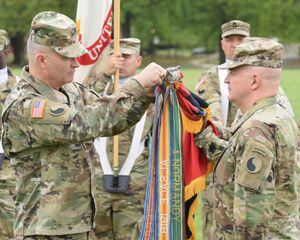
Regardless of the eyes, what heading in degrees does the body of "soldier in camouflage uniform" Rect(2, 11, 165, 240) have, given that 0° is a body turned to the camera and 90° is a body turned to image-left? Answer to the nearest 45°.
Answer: approximately 270°

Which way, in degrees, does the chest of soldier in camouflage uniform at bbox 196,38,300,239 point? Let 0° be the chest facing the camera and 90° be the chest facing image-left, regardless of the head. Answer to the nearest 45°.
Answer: approximately 90°

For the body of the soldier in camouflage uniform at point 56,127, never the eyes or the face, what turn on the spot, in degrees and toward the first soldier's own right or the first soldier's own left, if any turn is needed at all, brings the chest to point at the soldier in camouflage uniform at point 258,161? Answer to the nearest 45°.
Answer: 0° — they already face them

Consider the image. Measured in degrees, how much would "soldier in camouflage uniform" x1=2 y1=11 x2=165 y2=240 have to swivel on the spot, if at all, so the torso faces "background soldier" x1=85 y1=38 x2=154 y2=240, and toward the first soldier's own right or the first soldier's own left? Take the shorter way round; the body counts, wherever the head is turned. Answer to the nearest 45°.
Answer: approximately 90° to the first soldier's own left

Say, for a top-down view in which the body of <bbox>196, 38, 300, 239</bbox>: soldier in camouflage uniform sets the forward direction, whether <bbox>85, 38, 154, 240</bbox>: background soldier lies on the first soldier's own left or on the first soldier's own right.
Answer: on the first soldier's own right

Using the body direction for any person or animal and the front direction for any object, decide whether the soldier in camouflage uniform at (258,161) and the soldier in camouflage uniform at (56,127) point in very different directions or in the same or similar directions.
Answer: very different directions

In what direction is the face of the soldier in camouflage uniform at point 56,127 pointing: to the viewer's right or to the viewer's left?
to the viewer's right

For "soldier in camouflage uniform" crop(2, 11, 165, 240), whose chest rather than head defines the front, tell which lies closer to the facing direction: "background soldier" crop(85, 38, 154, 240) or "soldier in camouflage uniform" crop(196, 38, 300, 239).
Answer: the soldier in camouflage uniform

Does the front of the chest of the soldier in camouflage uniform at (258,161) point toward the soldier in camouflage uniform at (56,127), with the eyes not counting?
yes

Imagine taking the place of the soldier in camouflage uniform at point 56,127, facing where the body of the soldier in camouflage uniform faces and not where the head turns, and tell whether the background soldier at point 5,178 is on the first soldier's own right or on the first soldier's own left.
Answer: on the first soldier's own left
